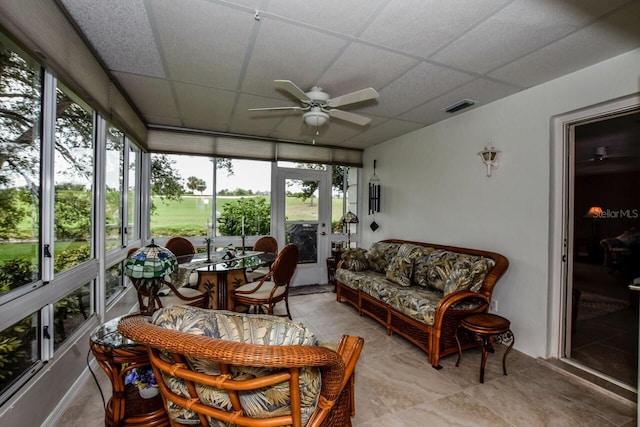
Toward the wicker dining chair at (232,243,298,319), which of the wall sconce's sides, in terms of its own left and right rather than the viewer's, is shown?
front

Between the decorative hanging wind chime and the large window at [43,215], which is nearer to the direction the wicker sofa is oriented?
the large window

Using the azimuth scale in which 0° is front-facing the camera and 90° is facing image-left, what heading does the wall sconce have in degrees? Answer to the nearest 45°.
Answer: approximately 45°

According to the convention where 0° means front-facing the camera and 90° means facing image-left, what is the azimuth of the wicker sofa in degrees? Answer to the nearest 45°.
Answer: approximately 45°

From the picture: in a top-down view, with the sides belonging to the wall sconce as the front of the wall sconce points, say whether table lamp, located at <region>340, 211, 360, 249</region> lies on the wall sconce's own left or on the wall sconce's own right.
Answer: on the wall sconce's own right

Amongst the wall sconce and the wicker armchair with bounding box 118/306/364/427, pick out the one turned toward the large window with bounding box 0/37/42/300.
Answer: the wall sconce

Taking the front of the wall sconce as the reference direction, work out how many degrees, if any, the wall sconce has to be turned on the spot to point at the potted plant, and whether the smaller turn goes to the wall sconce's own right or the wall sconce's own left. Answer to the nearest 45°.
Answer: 0° — it already faces it

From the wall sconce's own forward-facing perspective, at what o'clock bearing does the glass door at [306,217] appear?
The glass door is roughly at 2 o'clock from the wall sconce.

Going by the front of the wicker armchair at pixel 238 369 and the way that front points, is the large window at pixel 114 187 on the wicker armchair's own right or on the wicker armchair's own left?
on the wicker armchair's own left

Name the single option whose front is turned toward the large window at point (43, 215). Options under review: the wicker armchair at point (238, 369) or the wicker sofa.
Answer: the wicker sofa

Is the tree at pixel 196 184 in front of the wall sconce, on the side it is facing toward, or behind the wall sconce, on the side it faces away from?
in front

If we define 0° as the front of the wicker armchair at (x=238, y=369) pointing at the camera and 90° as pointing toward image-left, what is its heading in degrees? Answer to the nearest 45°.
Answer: approximately 225°

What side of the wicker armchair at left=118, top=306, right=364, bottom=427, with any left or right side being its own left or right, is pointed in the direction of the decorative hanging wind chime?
front

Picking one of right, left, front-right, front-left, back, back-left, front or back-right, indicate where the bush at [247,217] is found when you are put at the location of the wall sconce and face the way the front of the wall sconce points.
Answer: front-right

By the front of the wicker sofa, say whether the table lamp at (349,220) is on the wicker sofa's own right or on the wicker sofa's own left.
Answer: on the wicker sofa's own right

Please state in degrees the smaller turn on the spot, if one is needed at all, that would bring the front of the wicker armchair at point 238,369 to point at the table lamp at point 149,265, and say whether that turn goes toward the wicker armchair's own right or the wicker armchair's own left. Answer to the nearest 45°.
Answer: approximately 90° to the wicker armchair's own left
